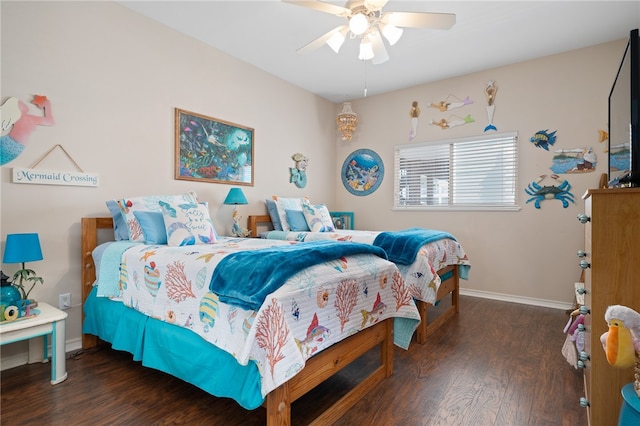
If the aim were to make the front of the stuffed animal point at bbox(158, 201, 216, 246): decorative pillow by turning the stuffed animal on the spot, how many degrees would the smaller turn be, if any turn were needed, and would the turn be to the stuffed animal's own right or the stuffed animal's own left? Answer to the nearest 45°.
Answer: approximately 45° to the stuffed animal's own right

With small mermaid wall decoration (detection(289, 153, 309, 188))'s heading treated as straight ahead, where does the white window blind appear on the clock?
The white window blind is roughly at 11 o'clock from the small mermaid wall decoration.

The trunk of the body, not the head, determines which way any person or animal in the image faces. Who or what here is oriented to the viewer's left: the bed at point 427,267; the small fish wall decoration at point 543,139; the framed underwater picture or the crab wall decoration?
the small fish wall decoration

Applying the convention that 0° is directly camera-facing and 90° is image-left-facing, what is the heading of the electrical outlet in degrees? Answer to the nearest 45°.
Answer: approximately 315°

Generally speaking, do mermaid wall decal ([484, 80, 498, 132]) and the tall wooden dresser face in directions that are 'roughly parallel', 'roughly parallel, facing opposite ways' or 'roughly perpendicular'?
roughly perpendicular

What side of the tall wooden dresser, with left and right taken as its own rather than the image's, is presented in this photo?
left

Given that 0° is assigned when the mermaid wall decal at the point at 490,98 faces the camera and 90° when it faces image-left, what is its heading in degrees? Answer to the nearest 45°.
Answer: approximately 0°

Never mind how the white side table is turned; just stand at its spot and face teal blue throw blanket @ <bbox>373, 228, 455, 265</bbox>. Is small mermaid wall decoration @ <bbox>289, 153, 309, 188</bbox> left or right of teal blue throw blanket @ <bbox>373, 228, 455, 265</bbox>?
left

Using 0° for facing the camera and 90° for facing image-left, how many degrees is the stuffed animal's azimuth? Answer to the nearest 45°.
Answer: approximately 45°

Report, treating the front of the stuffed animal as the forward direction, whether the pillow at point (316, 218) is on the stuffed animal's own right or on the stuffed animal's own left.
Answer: on the stuffed animal's own right
